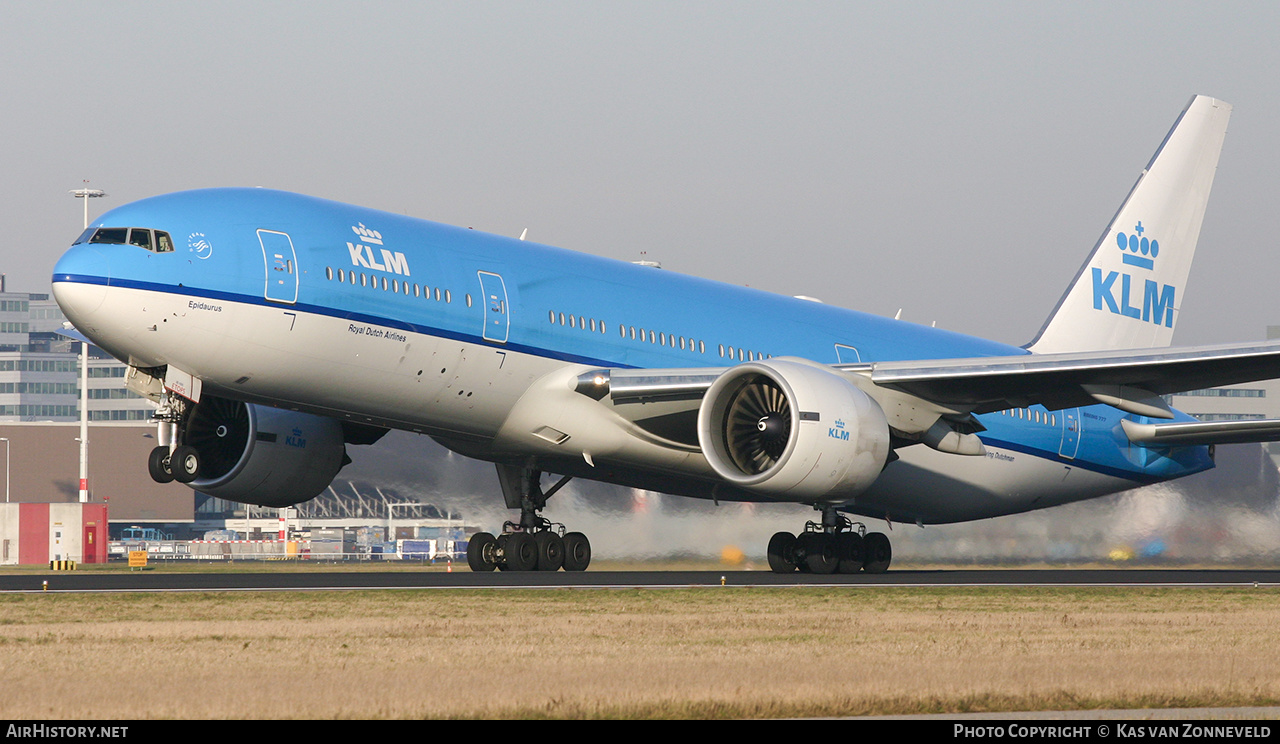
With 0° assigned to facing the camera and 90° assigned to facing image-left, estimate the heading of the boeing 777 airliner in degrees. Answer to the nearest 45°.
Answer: approximately 45°
